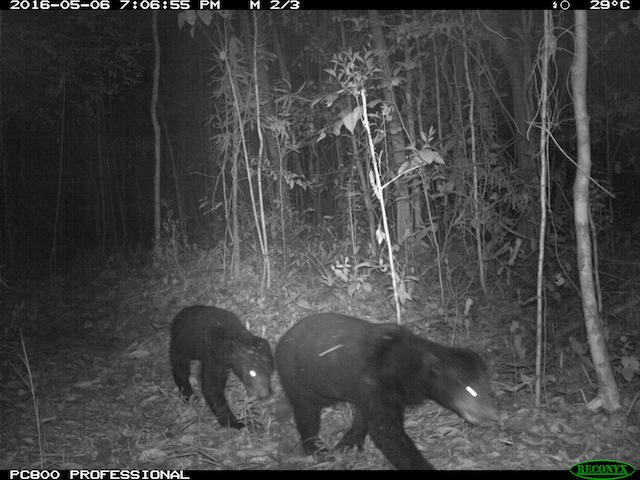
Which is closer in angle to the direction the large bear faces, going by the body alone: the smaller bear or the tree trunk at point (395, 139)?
the tree trunk

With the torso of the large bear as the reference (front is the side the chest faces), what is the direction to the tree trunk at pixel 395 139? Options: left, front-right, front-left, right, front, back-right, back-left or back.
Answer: left

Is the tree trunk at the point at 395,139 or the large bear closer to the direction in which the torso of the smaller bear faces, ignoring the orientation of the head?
the large bear

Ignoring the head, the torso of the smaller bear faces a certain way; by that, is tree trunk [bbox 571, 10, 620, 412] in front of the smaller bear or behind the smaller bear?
in front

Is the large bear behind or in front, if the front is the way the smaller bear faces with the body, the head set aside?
in front

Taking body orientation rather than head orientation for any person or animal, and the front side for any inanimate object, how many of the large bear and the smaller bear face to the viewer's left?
0

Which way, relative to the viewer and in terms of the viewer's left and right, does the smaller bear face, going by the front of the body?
facing the viewer and to the right of the viewer

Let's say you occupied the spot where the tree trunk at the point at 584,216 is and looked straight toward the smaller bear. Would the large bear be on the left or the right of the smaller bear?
left

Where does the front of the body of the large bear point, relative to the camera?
to the viewer's right
